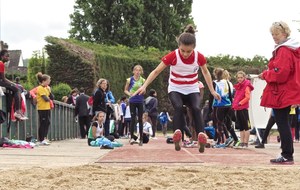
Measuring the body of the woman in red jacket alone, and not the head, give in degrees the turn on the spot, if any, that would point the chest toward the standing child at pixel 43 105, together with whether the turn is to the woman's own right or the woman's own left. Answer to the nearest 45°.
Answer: approximately 45° to the woman's own right

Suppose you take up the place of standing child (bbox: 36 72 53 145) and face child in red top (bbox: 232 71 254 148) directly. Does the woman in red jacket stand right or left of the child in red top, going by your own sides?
right

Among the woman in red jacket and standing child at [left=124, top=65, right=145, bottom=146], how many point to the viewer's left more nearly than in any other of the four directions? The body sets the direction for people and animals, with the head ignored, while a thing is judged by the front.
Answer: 1

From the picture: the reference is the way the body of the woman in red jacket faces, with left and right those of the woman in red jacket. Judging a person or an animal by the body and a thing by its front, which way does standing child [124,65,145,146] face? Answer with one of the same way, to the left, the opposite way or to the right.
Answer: to the left

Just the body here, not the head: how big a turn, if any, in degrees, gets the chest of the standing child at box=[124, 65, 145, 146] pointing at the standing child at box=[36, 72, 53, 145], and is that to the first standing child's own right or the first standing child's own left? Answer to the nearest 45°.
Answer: approximately 90° to the first standing child's own right

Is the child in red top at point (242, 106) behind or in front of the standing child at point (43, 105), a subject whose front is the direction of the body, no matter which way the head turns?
in front

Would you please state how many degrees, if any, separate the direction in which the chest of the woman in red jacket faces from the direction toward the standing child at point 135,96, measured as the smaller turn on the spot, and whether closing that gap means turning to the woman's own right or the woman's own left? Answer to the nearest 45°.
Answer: approximately 45° to the woman's own right

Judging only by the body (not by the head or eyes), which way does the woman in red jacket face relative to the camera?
to the viewer's left

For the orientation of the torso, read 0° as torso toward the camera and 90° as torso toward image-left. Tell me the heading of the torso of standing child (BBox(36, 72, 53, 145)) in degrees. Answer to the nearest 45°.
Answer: approximately 315°
